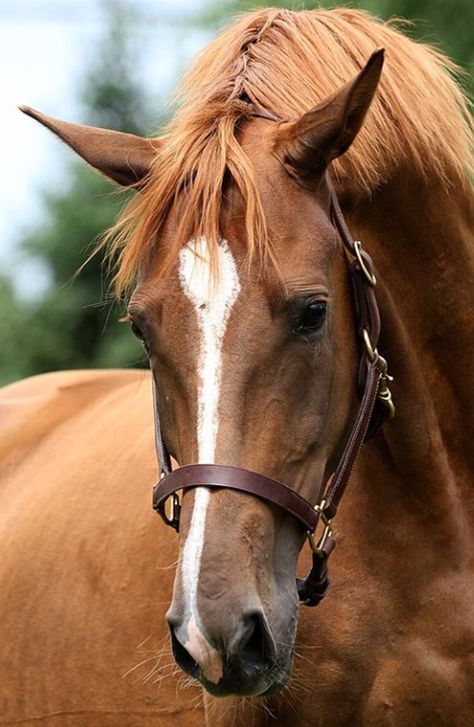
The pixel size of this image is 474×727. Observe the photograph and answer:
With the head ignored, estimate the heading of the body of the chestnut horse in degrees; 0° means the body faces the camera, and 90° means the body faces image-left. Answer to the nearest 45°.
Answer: approximately 315°
